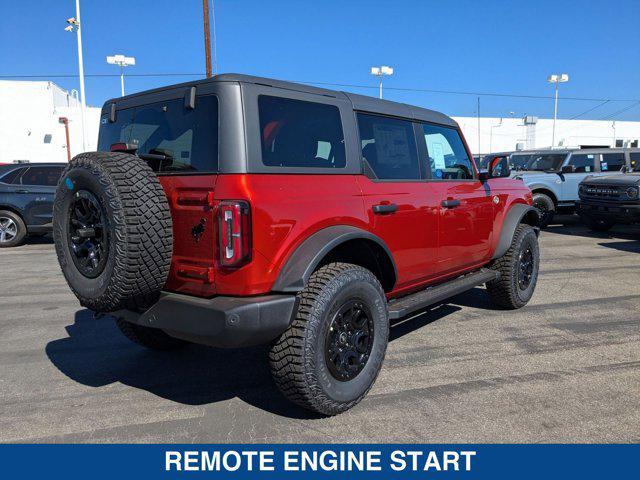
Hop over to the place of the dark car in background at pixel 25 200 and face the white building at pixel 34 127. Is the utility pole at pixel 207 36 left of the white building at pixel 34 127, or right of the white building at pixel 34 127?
right

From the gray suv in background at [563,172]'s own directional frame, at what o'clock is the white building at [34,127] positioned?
The white building is roughly at 2 o'clock from the gray suv in background.

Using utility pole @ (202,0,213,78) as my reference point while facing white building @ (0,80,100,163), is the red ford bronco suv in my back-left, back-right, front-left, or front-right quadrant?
back-left

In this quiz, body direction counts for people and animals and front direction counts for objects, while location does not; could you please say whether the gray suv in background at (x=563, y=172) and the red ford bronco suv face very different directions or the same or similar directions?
very different directions

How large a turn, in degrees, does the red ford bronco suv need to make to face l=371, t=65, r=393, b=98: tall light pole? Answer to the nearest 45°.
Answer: approximately 45° to its left

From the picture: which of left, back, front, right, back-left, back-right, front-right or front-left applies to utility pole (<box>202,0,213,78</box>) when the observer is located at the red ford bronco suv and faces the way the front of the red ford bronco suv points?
front-left

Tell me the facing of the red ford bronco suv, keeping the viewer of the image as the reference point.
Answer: facing away from the viewer and to the right of the viewer
